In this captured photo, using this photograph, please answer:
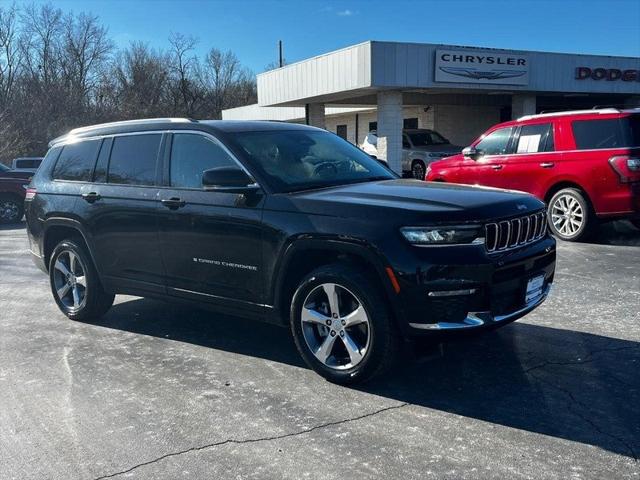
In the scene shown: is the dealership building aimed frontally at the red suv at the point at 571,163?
yes

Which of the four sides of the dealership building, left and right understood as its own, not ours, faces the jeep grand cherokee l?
front

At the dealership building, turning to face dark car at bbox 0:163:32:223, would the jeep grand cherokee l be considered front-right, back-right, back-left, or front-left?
front-left

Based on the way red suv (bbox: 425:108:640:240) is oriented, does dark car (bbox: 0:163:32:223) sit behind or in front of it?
in front

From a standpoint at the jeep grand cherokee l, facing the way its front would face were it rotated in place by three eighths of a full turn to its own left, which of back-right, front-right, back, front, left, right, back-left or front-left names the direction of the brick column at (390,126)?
front

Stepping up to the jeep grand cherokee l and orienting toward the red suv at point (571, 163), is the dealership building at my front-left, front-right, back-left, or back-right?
front-left

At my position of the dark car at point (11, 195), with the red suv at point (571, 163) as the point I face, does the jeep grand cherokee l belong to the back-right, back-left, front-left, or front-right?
front-right

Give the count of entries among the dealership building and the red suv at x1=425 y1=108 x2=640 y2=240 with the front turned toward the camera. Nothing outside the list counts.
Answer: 1

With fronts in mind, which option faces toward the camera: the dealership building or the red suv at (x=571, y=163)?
the dealership building

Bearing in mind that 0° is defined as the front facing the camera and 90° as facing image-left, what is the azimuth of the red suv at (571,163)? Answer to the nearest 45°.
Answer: approximately 135°

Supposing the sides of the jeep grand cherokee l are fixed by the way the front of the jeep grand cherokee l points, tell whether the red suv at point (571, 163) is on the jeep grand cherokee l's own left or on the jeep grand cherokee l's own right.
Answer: on the jeep grand cherokee l's own left

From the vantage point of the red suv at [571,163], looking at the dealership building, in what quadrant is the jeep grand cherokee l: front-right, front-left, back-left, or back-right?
back-left

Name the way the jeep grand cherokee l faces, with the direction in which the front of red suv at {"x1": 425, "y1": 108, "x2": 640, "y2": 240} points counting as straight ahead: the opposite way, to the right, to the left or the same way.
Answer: the opposite way

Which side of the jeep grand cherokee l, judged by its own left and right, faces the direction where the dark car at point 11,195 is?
back

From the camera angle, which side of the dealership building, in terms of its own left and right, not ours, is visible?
front
